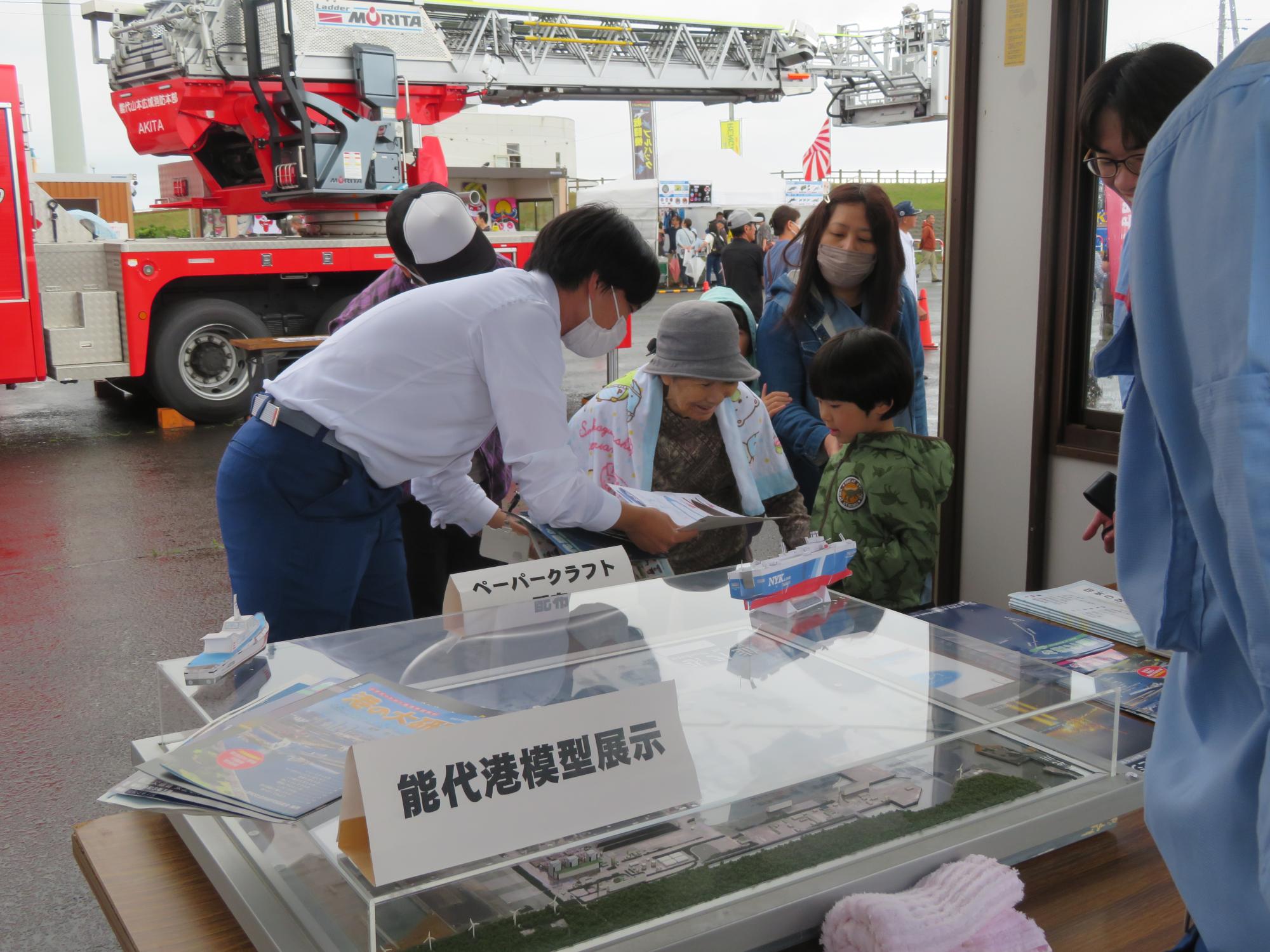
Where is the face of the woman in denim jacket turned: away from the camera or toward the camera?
toward the camera

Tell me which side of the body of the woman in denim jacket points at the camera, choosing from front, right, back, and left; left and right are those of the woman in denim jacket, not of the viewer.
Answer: front

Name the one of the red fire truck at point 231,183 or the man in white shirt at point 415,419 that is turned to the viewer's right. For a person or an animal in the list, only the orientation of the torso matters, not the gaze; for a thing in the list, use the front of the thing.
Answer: the man in white shirt

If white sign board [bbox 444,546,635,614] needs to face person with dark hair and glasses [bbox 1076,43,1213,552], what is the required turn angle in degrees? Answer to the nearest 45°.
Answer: approximately 45° to its left

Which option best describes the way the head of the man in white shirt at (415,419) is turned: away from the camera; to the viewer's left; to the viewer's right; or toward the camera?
to the viewer's right

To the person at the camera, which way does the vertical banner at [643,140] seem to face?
facing the viewer

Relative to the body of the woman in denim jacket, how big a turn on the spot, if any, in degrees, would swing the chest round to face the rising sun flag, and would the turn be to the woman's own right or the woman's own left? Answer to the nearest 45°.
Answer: approximately 180°

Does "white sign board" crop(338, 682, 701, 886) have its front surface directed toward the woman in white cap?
no

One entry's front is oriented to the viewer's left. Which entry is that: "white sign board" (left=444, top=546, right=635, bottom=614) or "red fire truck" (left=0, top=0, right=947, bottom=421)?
the red fire truck

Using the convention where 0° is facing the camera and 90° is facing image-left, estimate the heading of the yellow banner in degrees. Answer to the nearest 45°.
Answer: approximately 0°

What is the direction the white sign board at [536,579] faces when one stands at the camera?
facing the viewer and to the right of the viewer

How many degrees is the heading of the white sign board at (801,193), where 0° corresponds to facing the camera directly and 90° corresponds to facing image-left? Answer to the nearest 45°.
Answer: approximately 0°

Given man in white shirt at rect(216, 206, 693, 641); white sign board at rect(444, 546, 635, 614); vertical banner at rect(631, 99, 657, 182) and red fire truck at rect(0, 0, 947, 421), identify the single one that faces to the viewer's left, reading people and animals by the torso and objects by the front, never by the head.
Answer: the red fire truck

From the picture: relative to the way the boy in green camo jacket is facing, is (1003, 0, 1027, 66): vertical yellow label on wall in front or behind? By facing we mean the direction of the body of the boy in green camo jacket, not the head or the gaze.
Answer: behind

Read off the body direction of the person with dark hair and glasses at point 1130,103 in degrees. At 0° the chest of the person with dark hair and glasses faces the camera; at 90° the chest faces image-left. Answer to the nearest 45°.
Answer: approximately 45°

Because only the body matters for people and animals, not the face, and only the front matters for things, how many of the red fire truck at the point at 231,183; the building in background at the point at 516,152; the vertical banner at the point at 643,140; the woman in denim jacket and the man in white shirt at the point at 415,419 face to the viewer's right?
1

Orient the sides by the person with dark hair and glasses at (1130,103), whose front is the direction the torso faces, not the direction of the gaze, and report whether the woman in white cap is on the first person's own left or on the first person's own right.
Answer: on the first person's own right

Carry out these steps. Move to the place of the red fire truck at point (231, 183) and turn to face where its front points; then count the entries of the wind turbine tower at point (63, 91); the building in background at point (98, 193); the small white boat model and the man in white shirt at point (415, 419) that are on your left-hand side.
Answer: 2

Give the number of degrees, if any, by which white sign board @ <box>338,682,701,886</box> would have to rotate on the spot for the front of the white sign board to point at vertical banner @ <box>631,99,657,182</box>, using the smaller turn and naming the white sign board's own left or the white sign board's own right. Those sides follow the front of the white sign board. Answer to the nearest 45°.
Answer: approximately 135° to the white sign board's own left
